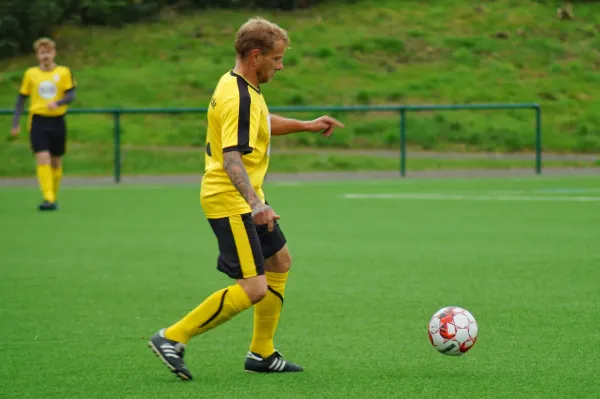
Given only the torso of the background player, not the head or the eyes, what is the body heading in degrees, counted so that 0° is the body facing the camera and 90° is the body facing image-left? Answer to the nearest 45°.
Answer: approximately 0°

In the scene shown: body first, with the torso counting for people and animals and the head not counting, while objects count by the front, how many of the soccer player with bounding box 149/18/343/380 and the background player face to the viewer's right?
1

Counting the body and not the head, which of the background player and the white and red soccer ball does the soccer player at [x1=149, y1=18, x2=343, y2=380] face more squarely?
the white and red soccer ball

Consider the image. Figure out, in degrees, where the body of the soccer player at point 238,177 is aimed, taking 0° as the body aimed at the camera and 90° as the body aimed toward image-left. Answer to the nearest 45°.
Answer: approximately 270°

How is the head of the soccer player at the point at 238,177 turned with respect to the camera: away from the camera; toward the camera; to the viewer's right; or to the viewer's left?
to the viewer's right

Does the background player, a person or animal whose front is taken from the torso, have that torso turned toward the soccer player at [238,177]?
yes

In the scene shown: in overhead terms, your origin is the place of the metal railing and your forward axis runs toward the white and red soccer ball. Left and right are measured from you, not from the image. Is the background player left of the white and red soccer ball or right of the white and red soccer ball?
right

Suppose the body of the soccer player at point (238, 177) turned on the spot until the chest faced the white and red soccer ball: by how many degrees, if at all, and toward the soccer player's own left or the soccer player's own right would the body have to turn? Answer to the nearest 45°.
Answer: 0° — they already face it

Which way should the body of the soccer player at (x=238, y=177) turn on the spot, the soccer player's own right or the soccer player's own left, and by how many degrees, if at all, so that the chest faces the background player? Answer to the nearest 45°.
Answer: approximately 90° to the soccer player's own left

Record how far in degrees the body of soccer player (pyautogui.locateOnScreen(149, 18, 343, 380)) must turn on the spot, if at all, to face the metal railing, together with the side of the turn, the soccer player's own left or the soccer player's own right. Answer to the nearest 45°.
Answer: approximately 90° to the soccer player's own left

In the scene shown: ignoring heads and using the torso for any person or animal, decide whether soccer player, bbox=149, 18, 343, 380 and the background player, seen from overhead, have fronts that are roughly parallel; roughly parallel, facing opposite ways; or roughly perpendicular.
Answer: roughly perpendicular

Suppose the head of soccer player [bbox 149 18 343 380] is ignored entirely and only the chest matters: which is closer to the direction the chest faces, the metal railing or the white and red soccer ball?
the white and red soccer ball

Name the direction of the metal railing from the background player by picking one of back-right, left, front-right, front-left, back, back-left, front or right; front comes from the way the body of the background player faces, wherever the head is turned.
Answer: back-left
